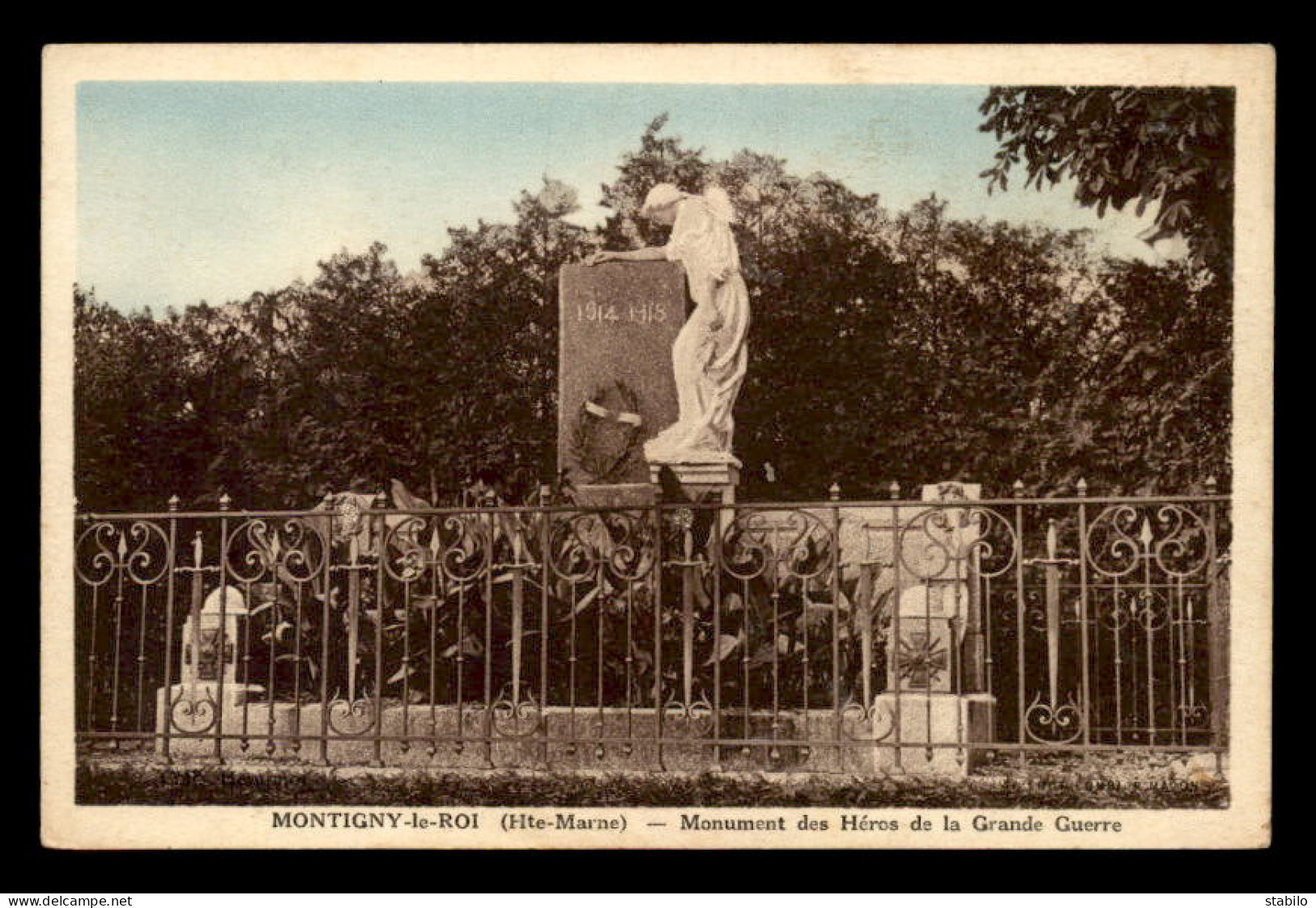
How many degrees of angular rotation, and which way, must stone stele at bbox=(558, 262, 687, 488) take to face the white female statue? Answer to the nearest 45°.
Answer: approximately 45° to its left

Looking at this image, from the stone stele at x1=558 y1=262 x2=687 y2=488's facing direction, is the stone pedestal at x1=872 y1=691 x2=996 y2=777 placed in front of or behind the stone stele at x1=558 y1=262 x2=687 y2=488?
in front

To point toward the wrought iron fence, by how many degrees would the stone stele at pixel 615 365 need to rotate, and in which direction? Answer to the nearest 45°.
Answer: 0° — it already faces it

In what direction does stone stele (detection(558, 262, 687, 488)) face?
toward the camera
